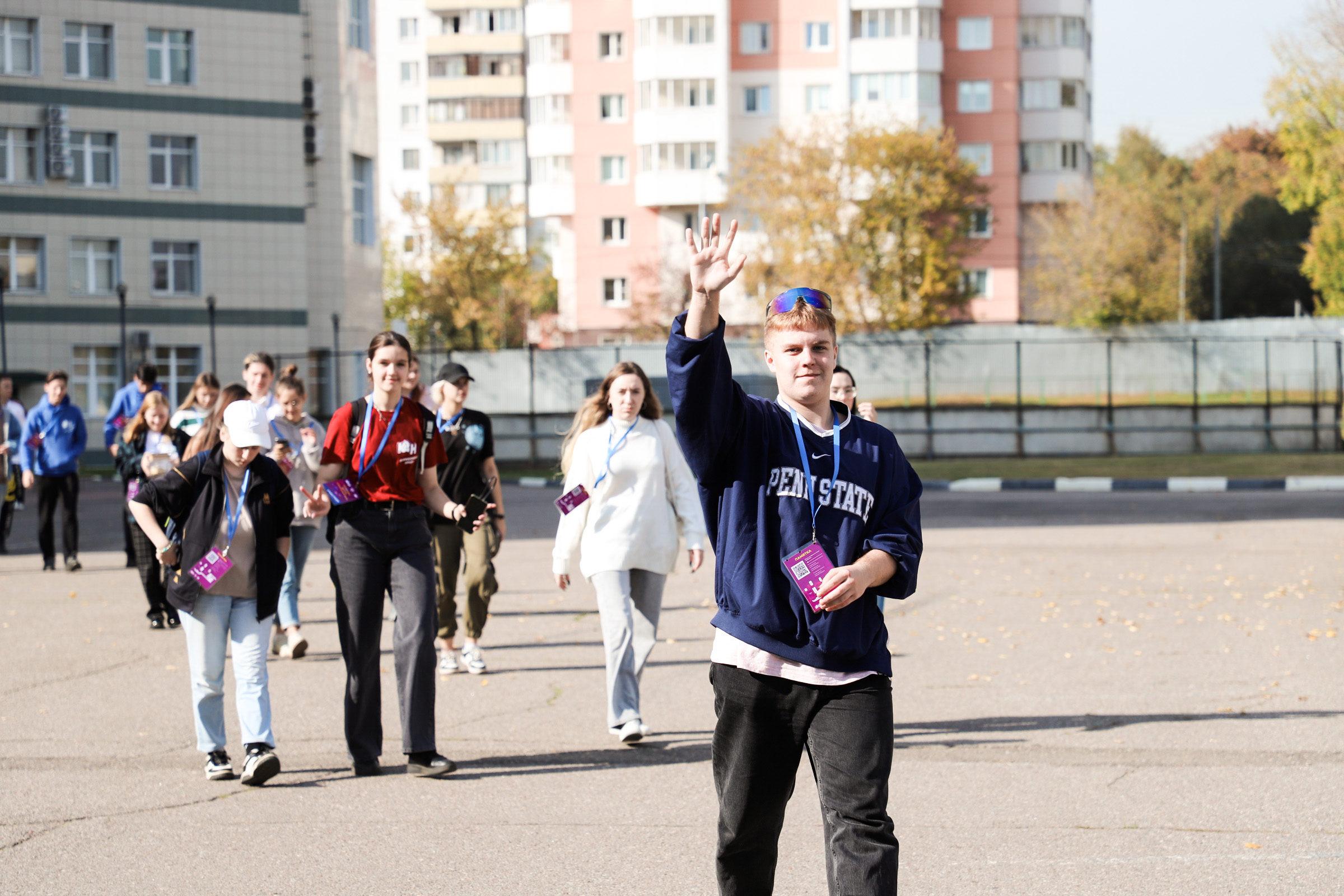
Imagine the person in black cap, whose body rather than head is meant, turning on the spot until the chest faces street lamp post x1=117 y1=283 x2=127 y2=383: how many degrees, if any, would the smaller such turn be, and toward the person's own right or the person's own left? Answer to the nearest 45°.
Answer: approximately 180°

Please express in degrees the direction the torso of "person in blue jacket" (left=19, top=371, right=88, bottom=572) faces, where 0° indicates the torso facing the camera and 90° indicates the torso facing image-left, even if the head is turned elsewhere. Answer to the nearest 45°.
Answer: approximately 0°

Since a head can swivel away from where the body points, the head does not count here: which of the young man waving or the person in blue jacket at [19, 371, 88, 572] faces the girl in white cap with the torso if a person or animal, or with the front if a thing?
the person in blue jacket

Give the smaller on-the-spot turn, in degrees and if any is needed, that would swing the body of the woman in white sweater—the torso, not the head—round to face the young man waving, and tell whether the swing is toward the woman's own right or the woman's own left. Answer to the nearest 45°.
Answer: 0° — they already face them
